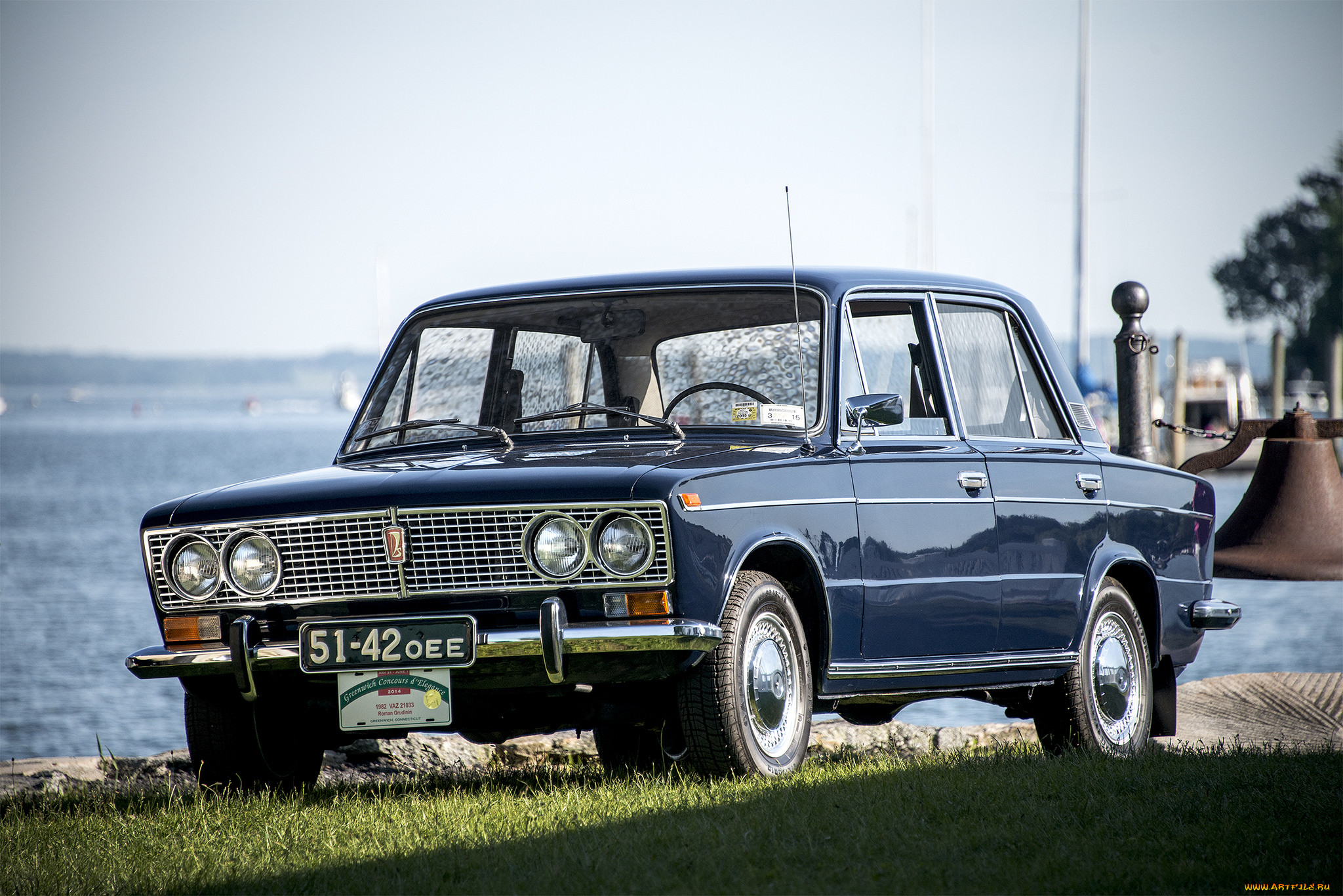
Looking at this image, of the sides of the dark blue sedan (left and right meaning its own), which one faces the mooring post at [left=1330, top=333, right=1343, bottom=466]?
back

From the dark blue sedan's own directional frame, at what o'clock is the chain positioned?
The chain is roughly at 6 o'clock from the dark blue sedan.

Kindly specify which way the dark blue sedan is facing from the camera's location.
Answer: facing the viewer and to the left of the viewer

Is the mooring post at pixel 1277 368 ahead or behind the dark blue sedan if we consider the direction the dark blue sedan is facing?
behind

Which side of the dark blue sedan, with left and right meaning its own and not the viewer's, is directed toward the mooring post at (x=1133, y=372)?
back
